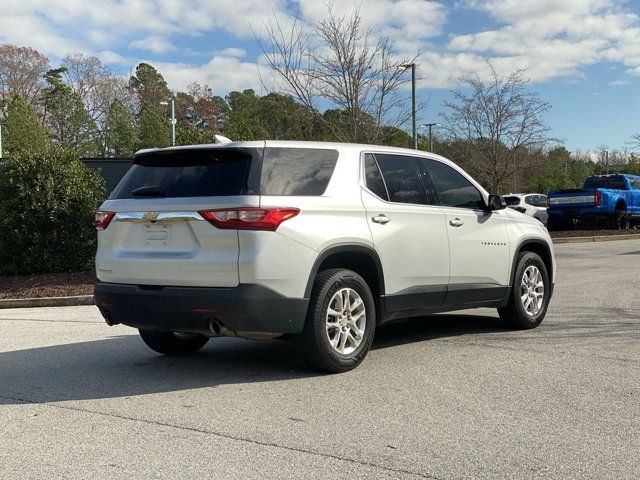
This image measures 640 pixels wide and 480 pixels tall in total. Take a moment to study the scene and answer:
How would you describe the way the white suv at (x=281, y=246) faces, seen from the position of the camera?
facing away from the viewer and to the right of the viewer

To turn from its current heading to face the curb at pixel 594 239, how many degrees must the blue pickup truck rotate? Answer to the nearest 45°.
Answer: approximately 135° to its right

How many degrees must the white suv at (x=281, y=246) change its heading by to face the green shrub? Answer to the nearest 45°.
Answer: approximately 90° to its left

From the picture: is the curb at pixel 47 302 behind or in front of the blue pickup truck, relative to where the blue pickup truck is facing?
behind

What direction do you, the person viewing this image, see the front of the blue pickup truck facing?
facing away from the viewer and to the right of the viewer

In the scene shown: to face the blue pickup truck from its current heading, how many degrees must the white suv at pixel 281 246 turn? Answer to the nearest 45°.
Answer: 0° — it already faces it

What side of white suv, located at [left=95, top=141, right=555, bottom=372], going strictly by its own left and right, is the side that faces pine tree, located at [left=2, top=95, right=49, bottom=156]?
left

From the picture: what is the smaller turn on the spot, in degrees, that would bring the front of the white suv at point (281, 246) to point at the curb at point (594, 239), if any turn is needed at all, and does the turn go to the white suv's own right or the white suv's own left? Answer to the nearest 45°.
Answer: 0° — it already faces it

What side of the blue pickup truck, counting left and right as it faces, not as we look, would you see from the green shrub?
back

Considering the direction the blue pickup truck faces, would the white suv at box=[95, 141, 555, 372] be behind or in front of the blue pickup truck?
behind
